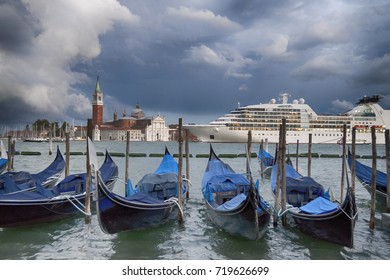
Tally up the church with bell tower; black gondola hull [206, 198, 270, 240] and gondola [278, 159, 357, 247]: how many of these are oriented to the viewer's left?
0

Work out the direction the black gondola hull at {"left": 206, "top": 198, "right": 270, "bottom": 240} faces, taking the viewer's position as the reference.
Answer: facing the viewer and to the right of the viewer

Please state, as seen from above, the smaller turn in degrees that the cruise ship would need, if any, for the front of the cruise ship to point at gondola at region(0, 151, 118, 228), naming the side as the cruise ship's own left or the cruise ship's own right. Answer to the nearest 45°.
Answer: approximately 90° to the cruise ship's own left

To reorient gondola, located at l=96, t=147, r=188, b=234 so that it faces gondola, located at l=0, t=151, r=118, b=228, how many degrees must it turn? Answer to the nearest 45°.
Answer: approximately 90° to its right

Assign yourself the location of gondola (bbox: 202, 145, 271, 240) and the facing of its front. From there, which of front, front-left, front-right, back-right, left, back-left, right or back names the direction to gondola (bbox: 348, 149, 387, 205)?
left

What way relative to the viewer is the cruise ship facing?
to the viewer's left

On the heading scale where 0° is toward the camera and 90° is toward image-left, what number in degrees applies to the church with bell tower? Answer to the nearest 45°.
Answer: approximately 315°

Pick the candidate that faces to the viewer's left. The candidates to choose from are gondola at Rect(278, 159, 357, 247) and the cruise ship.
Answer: the cruise ship

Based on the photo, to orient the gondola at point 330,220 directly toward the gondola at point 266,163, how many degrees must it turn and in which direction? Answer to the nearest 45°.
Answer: approximately 135° to its left

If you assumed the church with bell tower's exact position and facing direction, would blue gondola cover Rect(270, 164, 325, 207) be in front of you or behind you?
in front

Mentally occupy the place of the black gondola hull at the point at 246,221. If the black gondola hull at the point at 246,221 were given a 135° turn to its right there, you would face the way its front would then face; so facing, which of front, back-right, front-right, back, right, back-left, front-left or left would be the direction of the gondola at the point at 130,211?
front
